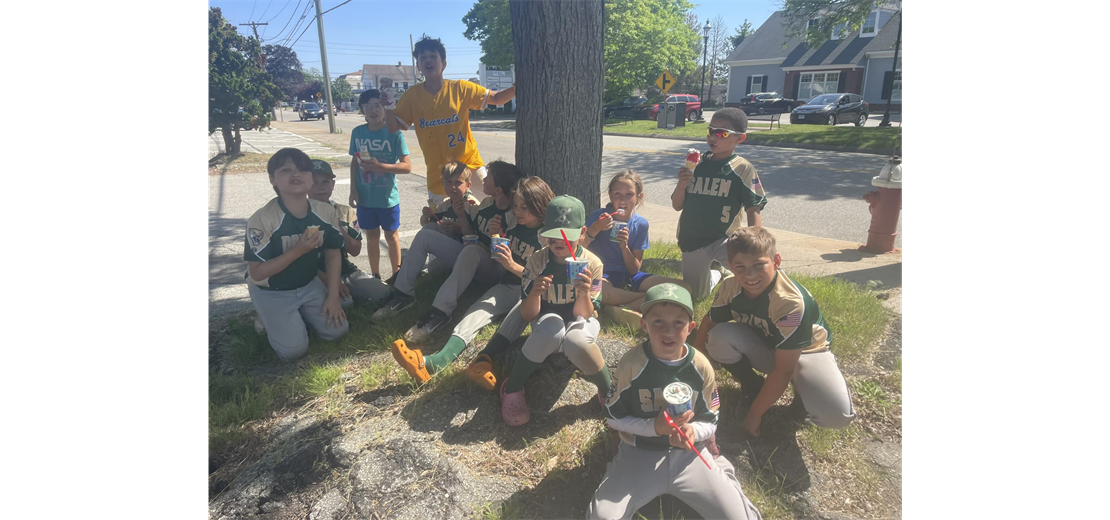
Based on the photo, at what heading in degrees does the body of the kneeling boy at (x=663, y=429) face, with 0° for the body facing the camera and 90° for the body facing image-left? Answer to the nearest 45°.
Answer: approximately 0°

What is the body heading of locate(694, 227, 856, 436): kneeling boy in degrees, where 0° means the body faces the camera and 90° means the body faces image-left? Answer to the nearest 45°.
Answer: approximately 45°

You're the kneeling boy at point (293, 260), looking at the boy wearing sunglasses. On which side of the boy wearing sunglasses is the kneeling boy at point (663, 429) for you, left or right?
right

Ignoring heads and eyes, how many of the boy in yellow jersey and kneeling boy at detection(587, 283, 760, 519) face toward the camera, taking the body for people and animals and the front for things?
2

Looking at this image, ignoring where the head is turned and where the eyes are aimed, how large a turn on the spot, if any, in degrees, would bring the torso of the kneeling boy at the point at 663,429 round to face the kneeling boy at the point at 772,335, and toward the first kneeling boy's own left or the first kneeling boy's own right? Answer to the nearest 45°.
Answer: approximately 135° to the first kneeling boy's own left

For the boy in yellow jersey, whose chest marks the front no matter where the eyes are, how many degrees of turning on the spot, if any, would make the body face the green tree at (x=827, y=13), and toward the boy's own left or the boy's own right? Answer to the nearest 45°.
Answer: approximately 135° to the boy's own left

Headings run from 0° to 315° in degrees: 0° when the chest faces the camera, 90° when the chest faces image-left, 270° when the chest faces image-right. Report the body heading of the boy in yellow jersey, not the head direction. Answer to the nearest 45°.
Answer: approximately 0°
